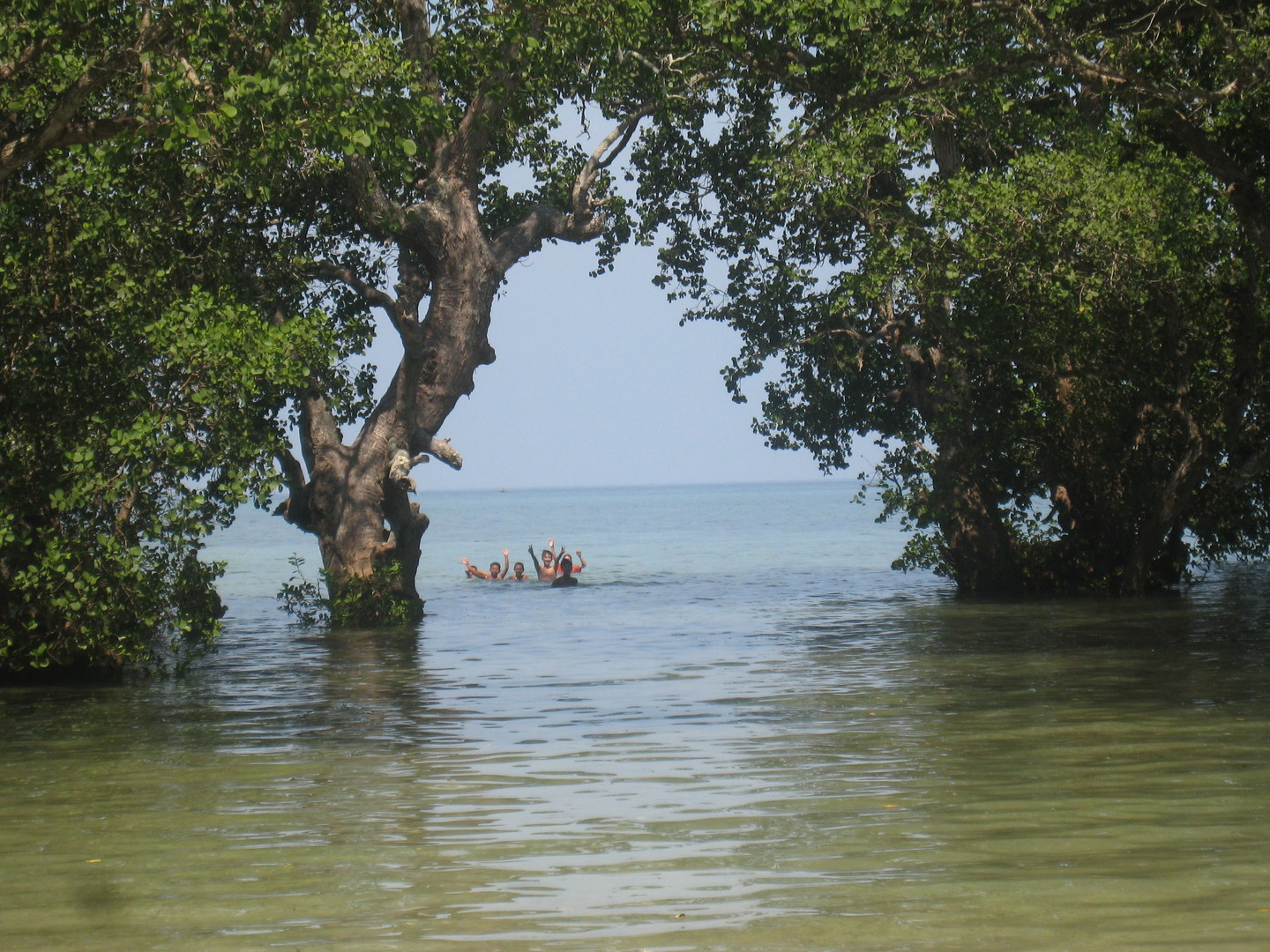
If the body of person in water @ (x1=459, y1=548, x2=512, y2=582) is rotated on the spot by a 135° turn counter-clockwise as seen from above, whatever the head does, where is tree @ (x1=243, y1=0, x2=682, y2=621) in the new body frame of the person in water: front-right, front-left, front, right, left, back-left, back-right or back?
back-right

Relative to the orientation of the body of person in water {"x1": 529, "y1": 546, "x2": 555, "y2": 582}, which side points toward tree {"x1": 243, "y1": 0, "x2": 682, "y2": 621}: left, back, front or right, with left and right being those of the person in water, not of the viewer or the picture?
front

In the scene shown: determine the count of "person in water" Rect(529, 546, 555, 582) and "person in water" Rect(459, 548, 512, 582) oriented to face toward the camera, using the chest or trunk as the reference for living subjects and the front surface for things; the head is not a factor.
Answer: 2

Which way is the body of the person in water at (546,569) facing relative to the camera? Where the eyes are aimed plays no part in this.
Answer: toward the camera

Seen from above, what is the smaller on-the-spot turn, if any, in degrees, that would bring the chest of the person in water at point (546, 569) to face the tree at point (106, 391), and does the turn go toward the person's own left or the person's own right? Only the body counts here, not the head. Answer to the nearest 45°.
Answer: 0° — they already face it

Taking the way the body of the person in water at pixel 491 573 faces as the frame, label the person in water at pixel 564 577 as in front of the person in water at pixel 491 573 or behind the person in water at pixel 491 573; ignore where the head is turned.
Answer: in front

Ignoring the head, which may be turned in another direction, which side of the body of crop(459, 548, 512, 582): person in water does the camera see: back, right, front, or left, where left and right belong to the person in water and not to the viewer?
front

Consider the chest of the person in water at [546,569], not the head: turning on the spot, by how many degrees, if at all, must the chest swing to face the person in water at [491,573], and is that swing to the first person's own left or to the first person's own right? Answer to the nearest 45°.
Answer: approximately 135° to the first person's own right
